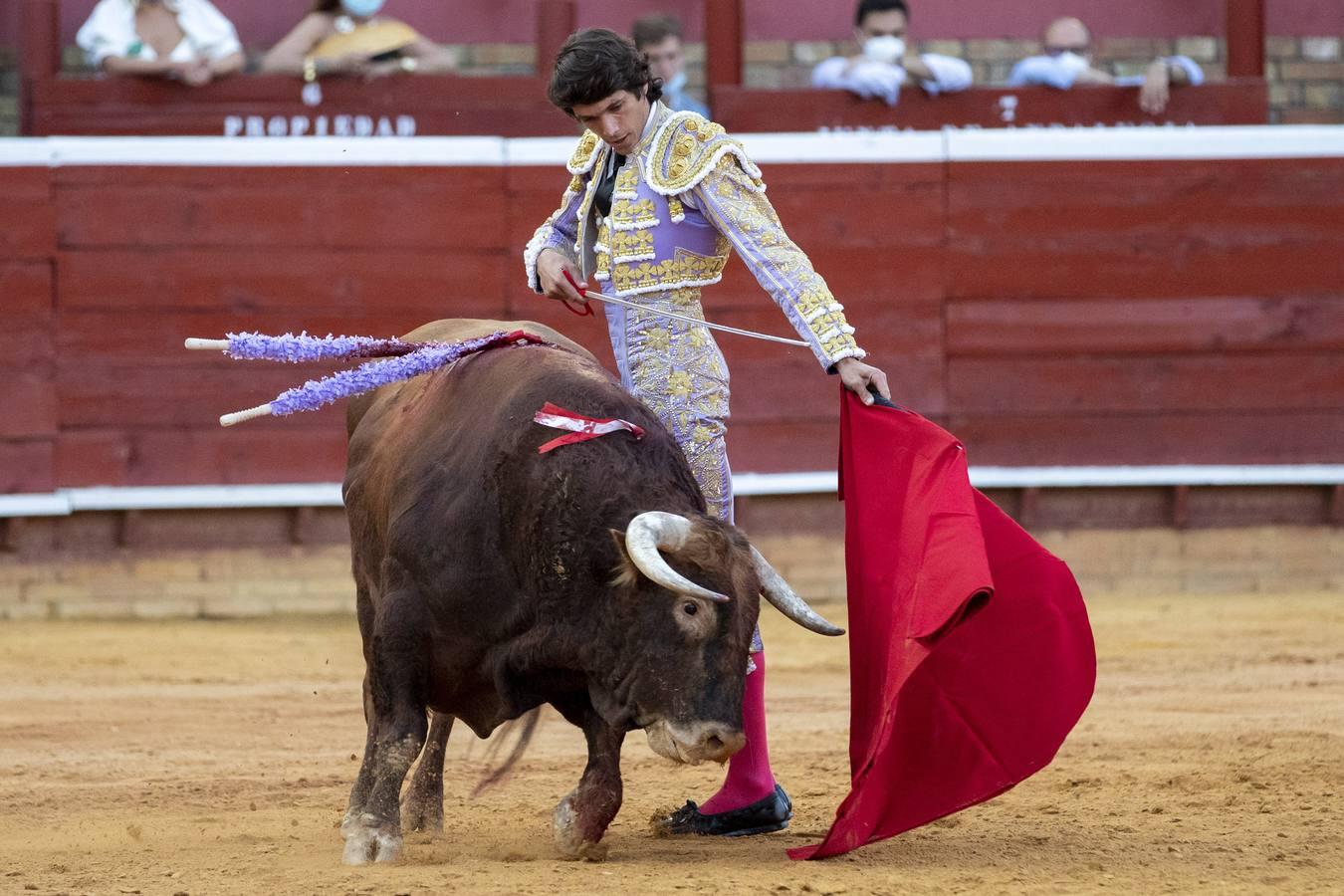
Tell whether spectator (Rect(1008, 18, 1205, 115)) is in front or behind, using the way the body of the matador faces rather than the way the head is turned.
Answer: behind

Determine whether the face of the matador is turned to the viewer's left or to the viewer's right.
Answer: to the viewer's left

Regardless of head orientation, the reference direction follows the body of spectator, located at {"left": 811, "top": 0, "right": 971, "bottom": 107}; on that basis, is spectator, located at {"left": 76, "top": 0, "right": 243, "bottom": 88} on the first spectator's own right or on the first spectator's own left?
on the first spectator's own right

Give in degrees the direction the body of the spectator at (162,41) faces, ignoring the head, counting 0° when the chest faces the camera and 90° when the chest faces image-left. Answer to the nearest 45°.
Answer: approximately 0°

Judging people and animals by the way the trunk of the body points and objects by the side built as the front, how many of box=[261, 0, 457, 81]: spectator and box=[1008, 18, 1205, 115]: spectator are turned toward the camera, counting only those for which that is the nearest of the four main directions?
2

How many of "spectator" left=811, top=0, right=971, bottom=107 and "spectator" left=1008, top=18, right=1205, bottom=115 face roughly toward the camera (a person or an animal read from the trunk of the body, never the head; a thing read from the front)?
2

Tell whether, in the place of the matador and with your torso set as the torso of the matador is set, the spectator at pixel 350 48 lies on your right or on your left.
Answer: on your right

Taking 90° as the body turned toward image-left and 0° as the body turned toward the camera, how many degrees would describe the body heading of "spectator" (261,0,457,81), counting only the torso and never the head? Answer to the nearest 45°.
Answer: approximately 0°
